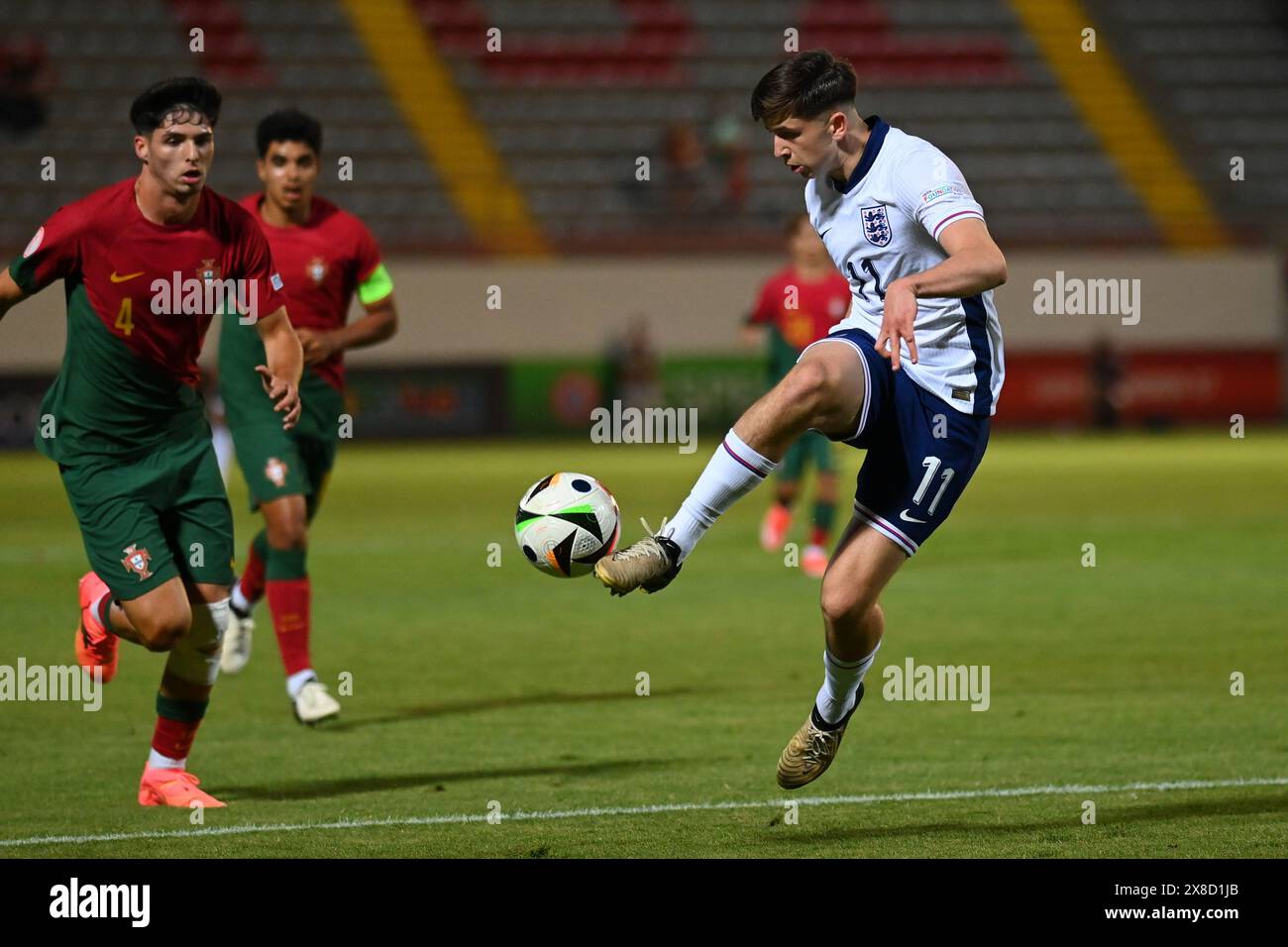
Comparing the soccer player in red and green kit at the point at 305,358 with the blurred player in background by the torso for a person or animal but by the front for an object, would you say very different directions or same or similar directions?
same or similar directions

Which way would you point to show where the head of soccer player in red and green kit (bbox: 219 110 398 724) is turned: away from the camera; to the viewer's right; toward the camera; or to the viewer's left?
toward the camera

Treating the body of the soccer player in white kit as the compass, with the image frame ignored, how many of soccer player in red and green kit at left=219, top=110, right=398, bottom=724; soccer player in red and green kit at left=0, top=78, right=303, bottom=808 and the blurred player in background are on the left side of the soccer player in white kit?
0

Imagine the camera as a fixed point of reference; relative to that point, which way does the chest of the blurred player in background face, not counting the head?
toward the camera

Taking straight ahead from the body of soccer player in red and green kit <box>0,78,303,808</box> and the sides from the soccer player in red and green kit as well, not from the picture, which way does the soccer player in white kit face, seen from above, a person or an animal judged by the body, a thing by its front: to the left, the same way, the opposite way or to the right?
to the right

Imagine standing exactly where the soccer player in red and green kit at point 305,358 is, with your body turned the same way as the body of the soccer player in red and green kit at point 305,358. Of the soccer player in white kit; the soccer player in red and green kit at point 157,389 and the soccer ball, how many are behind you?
0

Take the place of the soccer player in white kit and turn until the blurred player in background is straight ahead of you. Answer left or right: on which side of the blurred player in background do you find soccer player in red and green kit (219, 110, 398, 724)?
left

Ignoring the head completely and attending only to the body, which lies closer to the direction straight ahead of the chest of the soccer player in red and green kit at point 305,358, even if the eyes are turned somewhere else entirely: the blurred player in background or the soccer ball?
the soccer ball

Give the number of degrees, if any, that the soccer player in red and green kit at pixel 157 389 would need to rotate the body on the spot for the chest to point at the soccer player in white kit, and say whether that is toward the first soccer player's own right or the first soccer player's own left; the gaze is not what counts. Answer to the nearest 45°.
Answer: approximately 90° to the first soccer player's own left

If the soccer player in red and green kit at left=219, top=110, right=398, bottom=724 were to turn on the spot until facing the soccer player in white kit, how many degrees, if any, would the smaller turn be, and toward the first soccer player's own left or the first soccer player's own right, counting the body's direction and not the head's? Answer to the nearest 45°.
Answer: approximately 45° to the first soccer player's own left

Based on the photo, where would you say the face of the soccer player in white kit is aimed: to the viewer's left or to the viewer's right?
to the viewer's left

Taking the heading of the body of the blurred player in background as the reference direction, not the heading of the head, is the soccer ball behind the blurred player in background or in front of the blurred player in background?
in front

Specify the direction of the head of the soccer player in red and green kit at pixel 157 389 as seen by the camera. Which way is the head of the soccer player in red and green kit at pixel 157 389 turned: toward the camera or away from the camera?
toward the camera

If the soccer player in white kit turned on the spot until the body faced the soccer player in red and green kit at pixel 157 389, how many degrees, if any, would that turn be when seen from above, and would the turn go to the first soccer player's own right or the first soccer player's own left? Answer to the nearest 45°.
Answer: approximately 45° to the first soccer player's own right

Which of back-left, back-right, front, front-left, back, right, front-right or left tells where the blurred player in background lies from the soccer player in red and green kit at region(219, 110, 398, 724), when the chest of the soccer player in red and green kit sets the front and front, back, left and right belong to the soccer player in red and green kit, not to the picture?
back-left

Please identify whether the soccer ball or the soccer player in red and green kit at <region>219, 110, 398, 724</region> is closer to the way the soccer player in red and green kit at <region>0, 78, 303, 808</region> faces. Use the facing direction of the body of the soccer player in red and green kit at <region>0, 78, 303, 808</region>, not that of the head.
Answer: the soccer ball

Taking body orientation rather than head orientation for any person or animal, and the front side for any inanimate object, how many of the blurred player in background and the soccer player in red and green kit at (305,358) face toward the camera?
2
